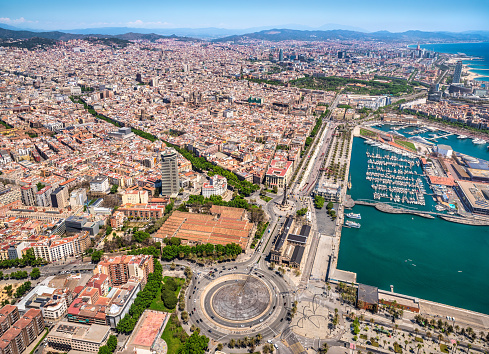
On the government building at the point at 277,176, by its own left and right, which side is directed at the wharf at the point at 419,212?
left

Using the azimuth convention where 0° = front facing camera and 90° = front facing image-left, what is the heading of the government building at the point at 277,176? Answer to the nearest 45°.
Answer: approximately 0°

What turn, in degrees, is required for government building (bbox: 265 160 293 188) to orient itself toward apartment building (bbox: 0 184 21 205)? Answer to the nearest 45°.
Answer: approximately 90° to its right

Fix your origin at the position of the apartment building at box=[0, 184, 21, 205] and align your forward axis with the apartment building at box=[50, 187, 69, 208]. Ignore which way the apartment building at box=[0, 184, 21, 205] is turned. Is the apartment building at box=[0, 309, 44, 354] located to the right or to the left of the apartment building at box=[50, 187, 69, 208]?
right

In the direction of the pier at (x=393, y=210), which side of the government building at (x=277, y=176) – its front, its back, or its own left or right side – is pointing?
left

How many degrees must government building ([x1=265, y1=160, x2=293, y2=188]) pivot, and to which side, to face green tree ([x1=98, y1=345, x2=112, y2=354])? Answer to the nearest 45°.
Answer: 0° — it already faces it

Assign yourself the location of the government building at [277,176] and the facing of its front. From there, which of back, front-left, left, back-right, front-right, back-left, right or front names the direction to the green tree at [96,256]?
front-right

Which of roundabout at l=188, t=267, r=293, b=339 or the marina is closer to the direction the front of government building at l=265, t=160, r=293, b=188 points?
the roundabout

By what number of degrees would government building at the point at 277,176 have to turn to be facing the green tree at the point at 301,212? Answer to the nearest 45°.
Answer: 0° — it already faces it

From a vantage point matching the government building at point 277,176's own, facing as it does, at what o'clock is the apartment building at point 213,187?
the apartment building at point 213,187 is roughly at 2 o'clock from the government building at point 277,176.

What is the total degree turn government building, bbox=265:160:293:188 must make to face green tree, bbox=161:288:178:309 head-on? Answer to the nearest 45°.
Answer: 0° — it already faces it

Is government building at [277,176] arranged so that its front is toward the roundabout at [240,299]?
yes

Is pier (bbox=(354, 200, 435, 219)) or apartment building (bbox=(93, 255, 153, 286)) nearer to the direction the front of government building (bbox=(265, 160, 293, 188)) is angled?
the apartment building

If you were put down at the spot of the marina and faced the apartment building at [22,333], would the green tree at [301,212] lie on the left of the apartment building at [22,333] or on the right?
right
